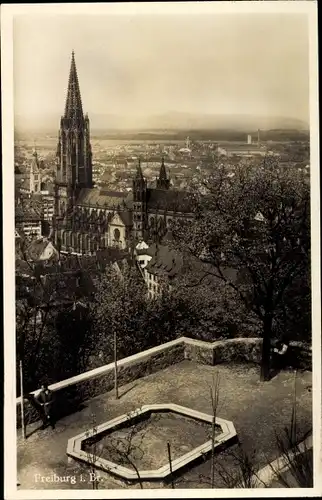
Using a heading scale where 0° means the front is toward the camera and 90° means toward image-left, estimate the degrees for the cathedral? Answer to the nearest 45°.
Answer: approximately 135°
